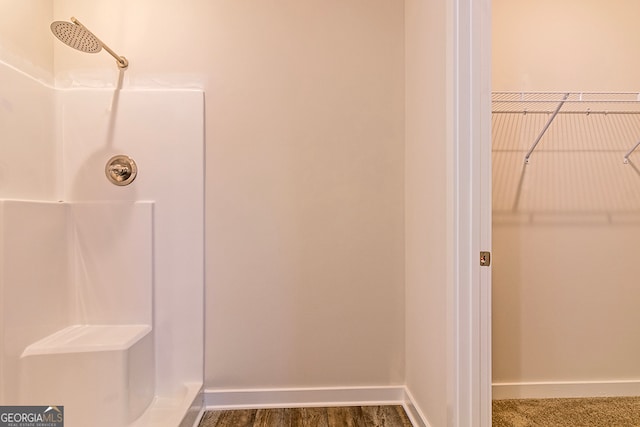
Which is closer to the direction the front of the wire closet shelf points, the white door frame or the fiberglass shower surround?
the white door frame

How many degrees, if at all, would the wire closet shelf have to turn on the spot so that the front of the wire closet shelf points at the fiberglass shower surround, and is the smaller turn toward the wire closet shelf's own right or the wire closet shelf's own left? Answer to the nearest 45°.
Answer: approximately 45° to the wire closet shelf's own right

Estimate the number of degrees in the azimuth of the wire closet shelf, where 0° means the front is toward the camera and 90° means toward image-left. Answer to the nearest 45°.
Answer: approximately 0°
